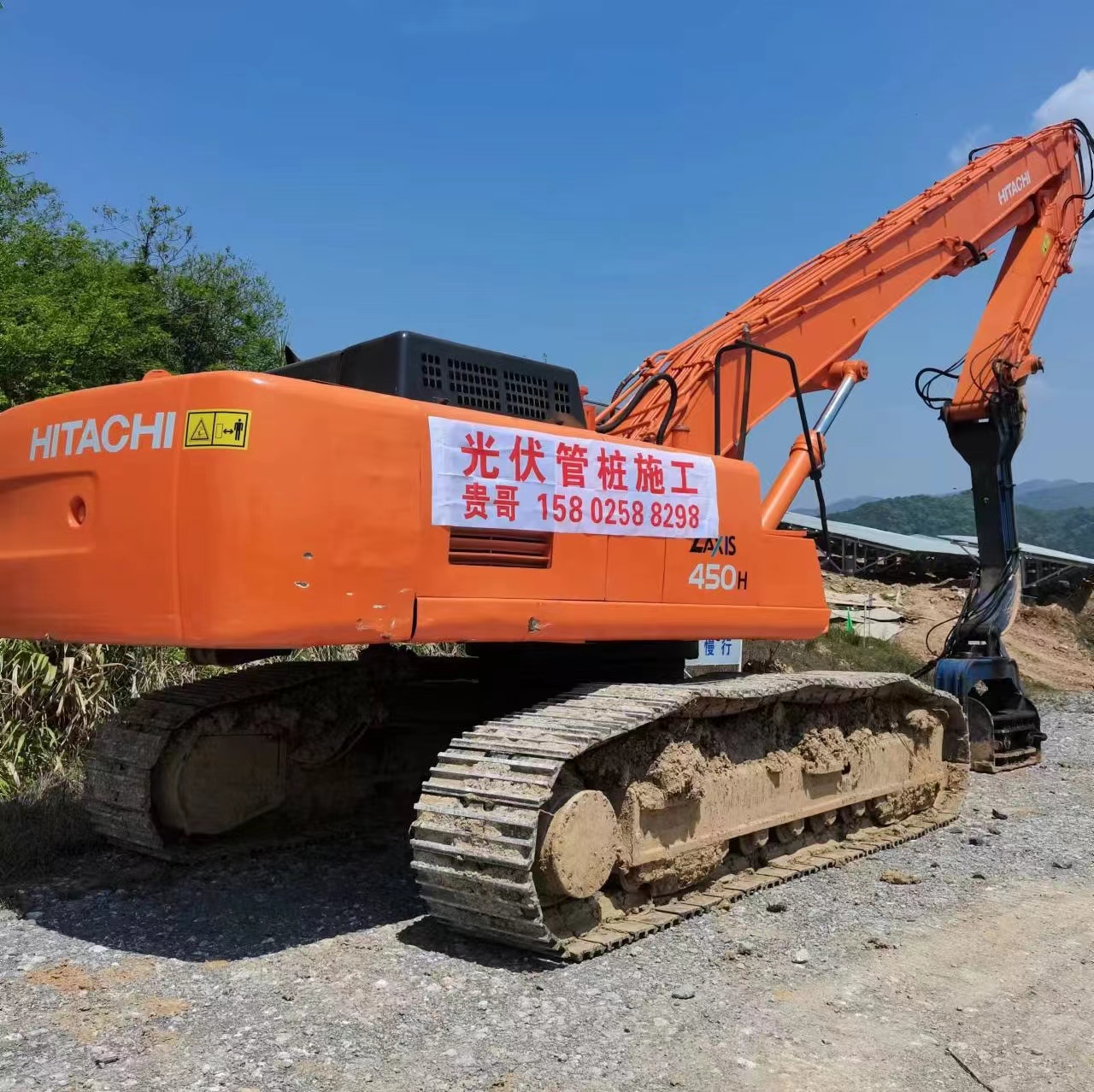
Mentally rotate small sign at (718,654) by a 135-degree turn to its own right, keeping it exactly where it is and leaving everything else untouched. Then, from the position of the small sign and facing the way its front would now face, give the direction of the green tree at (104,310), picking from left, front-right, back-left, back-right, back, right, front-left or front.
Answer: front

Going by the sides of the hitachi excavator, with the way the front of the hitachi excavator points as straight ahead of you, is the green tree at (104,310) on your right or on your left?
on your left

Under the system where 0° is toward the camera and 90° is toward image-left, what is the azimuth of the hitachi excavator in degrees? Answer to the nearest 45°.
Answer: approximately 225°

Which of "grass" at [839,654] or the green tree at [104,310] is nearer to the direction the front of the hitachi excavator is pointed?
the grass

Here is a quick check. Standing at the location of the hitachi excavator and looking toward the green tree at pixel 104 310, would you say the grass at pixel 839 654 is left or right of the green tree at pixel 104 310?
right

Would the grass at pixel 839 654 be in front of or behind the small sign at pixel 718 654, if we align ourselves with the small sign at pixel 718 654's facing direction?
behind

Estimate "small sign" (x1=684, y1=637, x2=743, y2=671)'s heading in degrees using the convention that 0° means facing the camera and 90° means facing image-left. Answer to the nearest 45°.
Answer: approximately 0°
